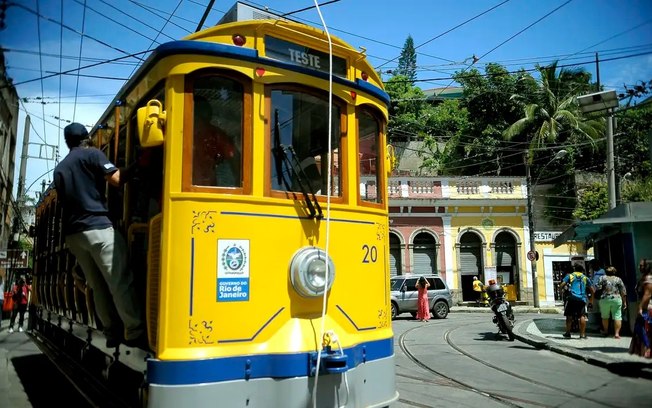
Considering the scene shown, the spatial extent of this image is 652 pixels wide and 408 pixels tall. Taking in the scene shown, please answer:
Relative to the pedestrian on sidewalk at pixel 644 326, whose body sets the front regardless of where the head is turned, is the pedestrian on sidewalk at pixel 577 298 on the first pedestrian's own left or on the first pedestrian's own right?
on the first pedestrian's own right

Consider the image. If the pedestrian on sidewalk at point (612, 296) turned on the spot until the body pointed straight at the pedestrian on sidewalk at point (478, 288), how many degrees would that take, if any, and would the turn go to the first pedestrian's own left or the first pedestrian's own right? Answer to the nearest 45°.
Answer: approximately 45° to the first pedestrian's own left

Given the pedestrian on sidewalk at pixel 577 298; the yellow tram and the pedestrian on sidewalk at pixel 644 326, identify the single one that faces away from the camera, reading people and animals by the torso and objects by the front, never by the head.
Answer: the pedestrian on sidewalk at pixel 577 298

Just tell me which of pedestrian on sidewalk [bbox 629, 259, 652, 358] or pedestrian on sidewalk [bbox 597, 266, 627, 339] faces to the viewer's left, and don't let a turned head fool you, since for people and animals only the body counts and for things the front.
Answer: pedestrian on sidewalk [bbox 629, 259, 652, 358]

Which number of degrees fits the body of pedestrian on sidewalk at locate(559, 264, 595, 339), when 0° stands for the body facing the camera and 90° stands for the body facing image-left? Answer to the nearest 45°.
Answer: approximately 180°

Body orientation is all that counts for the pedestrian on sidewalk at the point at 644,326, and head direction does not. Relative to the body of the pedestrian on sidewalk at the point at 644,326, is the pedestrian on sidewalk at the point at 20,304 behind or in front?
in front

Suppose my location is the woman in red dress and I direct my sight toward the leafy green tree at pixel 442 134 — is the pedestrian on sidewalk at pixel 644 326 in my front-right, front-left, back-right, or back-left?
back-right

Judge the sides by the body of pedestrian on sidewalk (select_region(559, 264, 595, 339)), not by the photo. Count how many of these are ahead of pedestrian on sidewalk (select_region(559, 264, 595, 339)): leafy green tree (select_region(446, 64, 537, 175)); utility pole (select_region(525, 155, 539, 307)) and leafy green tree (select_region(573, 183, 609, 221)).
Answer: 3

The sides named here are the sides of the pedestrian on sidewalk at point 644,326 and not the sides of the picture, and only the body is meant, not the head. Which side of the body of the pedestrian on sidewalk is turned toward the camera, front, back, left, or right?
left

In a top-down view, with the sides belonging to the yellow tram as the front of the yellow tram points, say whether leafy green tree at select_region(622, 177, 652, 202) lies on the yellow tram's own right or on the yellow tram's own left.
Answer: on the yellow tram's own left
